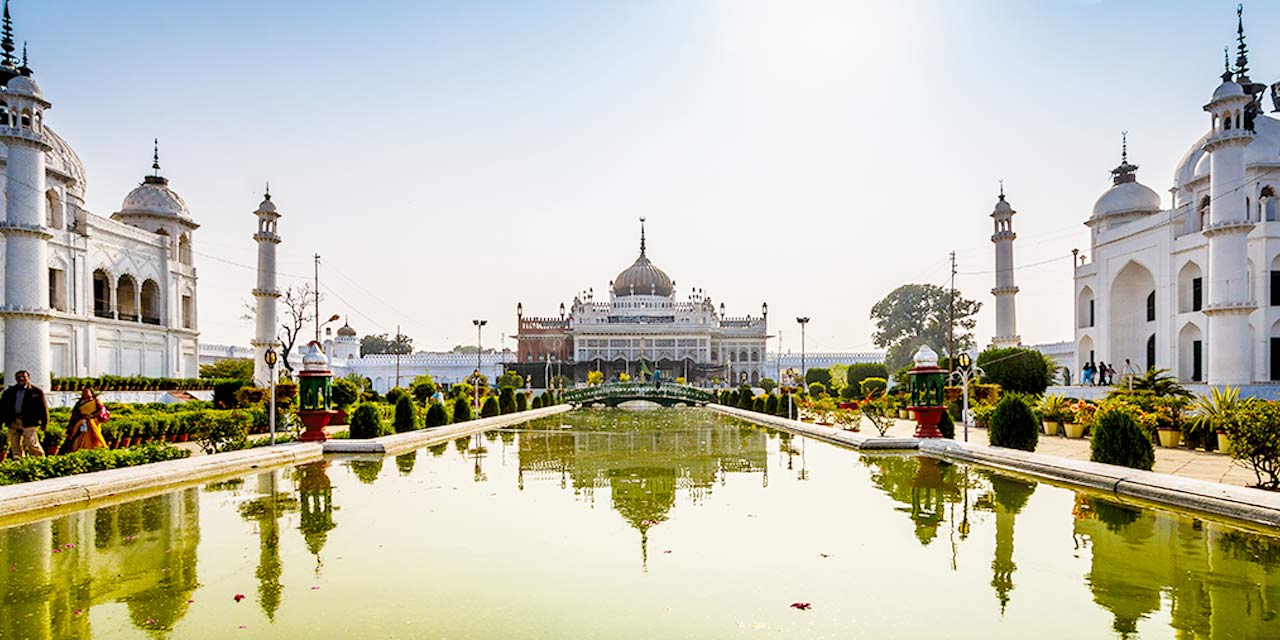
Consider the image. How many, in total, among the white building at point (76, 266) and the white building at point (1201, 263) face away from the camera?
0

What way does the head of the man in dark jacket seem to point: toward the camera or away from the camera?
toward the camera

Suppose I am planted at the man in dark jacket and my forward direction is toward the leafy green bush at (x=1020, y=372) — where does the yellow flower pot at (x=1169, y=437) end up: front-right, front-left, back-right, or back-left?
front-right

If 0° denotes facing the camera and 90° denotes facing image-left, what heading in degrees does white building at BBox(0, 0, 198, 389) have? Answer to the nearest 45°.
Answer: approximately 315°

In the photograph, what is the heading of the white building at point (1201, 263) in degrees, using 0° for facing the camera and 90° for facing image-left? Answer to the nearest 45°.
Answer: approximately 45°

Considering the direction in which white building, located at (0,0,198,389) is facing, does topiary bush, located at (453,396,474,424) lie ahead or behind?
ahead

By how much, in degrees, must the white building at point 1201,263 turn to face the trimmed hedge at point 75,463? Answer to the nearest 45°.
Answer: approximately 45° to its left
